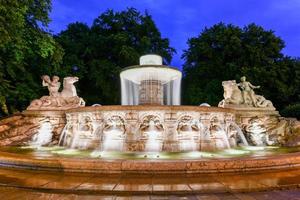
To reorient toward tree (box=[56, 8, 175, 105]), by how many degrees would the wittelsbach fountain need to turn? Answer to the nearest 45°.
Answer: approximately 180°

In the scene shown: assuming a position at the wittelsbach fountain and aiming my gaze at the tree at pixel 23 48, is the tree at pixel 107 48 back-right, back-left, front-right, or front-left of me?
front-right

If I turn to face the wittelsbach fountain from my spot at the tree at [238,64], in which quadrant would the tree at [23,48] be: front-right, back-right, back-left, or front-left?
front-right

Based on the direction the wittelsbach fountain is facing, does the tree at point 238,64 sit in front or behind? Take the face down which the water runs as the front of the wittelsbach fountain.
behind

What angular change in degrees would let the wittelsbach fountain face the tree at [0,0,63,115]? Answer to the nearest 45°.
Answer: approximately 135° to its right

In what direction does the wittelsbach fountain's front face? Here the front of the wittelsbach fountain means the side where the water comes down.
toward the camera
